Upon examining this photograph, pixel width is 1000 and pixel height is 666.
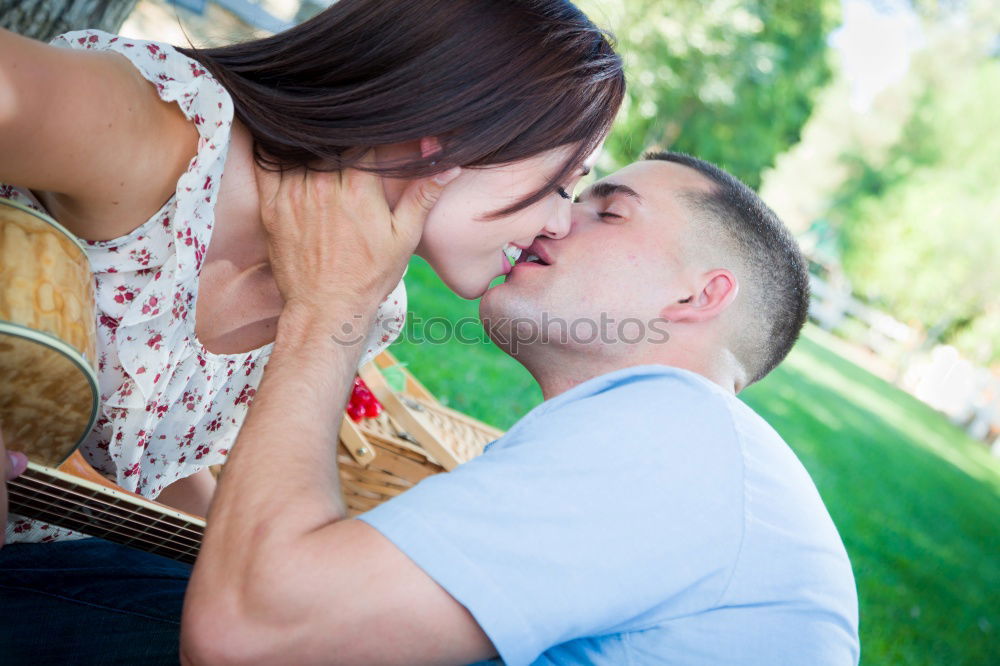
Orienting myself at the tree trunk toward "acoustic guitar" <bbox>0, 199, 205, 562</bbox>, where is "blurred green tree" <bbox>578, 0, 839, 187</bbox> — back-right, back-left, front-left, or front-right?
back-left

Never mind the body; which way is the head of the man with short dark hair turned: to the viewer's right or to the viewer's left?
to the viewer's left

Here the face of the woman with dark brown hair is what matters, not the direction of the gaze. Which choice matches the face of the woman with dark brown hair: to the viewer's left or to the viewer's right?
to the viewer's right

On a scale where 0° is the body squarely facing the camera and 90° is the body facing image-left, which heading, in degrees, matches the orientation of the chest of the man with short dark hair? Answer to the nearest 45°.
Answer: approximately 90°
